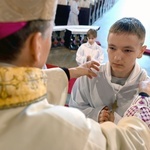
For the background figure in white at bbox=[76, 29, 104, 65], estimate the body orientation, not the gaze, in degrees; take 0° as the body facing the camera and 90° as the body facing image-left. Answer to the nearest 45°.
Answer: approximately 0°

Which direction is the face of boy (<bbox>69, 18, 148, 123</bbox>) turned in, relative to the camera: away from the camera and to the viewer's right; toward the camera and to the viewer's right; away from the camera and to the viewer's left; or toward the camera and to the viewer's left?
toward the camera and to the viewer's left

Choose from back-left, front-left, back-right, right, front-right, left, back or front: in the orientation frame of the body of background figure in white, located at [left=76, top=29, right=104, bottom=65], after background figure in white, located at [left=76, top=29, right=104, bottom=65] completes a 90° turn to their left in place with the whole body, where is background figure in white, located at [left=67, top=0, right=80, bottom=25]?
left

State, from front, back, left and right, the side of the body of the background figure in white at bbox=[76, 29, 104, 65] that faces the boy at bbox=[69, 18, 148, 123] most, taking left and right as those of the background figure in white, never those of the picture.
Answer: front
